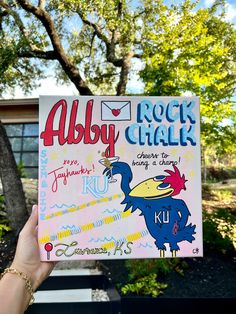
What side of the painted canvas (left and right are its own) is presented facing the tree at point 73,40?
back

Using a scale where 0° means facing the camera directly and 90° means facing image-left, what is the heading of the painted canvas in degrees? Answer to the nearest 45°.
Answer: approximately 0°

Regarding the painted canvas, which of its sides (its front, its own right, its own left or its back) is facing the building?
back
